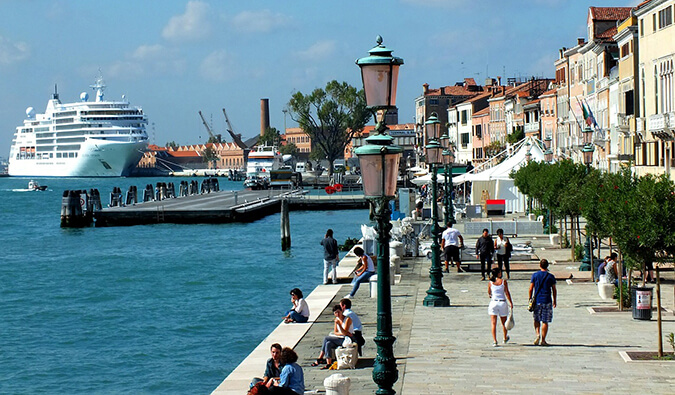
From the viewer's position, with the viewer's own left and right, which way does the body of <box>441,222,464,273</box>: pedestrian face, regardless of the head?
facing away from the viewer

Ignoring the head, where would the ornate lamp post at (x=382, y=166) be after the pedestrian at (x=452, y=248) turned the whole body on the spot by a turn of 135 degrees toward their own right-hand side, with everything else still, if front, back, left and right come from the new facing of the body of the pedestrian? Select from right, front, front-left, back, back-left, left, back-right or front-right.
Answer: front-right

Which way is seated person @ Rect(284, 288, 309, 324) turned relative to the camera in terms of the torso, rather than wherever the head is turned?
to the viewer's left

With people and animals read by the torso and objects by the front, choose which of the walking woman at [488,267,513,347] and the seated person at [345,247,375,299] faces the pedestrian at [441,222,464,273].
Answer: the walking woman

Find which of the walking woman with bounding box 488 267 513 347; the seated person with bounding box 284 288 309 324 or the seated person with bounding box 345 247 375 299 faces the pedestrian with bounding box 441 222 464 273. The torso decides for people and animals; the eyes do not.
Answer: the walking woman

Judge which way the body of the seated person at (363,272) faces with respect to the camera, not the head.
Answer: to the viewer's left

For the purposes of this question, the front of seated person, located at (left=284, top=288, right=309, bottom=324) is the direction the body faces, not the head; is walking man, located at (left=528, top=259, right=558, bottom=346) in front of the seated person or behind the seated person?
behind

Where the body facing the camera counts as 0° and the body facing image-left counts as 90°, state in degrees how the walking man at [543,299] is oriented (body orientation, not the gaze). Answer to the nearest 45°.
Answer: approximately 180°

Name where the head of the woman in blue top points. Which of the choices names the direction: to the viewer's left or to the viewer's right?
to the viewer's left

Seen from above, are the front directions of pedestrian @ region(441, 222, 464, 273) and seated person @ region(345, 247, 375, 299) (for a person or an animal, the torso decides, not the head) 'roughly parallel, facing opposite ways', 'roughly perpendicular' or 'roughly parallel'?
roughly perpendicular

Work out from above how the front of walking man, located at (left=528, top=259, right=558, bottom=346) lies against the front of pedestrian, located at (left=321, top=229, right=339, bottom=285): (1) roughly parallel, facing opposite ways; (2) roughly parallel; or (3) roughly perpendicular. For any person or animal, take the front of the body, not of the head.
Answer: roughly parallel

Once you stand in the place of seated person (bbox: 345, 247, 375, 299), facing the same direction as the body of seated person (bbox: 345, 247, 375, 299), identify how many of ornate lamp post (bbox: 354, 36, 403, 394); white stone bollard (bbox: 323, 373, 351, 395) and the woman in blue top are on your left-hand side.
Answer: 3

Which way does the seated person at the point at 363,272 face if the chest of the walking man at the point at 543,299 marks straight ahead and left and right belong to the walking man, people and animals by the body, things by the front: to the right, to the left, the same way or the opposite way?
to the left

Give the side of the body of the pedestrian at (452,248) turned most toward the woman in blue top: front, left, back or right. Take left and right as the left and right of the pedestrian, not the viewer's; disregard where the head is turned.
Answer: back
